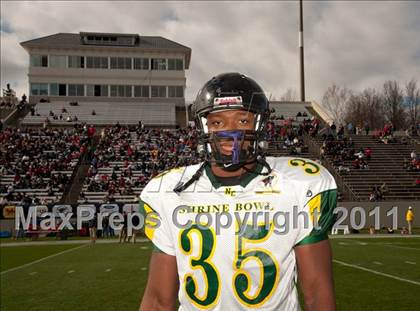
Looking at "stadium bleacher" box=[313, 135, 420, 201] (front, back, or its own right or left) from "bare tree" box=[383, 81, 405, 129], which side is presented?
back

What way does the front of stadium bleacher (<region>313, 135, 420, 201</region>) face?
toward the camera

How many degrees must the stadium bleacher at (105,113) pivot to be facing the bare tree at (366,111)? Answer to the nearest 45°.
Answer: approximately 90° to its left

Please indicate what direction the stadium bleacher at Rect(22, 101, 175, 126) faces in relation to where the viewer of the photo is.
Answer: facing the viewer

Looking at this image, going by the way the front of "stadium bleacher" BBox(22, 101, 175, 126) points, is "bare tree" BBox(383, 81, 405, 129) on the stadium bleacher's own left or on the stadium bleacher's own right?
on the stadium bleacher's own left

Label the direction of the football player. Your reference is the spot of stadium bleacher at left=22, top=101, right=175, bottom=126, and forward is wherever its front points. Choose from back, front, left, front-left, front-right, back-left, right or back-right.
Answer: front

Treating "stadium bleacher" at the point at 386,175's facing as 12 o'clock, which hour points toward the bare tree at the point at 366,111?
The bare tree is roughly at 6 o'clock from the stadium bleacher.

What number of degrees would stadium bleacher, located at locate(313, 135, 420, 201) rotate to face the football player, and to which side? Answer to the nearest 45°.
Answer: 0° — it already faces them

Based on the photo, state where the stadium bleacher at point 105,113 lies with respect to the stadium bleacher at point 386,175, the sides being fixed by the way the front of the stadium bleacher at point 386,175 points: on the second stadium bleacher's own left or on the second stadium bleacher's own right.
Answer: on the second stadium bleacher's own right

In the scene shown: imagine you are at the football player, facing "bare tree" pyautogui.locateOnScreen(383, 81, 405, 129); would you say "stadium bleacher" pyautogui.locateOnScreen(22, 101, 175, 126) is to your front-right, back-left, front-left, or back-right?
front-left

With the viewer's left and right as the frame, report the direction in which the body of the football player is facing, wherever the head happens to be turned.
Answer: facing the viewer
